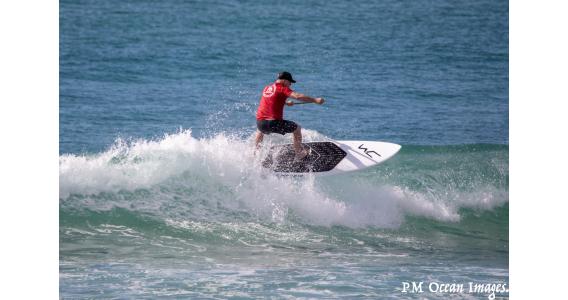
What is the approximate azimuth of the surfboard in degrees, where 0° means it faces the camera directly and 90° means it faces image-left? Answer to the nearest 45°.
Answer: approximately 270°
